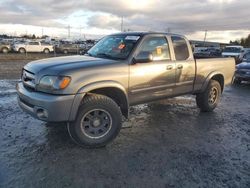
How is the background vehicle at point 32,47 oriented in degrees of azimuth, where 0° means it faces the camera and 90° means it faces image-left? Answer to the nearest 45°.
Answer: approximately 90°

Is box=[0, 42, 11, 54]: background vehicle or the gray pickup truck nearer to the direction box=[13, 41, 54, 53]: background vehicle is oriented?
the background vehicle

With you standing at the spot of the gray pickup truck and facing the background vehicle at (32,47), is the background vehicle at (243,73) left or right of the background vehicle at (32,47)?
right

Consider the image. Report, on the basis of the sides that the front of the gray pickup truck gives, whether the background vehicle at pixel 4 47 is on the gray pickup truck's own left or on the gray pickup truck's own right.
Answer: on the gray pickup truck's own right

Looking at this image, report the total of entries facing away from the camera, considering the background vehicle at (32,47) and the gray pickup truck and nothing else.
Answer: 0

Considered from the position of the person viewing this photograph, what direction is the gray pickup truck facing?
facing the viewer and to the left of the viewer

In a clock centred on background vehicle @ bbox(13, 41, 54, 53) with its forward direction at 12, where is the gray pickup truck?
The gray pickup truck is roughly at 9 o'clock from the background vehicle.

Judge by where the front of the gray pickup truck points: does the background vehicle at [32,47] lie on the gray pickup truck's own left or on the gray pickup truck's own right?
on the gray pickup truck's own right
